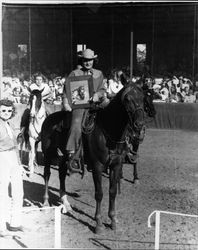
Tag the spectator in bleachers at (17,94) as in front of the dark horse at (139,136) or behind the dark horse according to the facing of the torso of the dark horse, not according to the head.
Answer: behind

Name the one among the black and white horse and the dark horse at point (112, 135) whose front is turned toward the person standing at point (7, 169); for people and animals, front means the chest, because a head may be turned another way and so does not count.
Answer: the black and white horse

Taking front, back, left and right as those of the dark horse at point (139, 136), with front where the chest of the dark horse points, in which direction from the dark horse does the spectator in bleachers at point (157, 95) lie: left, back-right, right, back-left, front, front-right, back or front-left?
back-left

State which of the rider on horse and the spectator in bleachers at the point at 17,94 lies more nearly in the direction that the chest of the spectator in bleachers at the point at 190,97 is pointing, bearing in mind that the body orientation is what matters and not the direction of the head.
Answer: the rider on horse

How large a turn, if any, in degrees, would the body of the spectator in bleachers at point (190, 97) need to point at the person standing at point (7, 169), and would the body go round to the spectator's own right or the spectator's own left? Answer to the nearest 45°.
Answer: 0° — they already face them

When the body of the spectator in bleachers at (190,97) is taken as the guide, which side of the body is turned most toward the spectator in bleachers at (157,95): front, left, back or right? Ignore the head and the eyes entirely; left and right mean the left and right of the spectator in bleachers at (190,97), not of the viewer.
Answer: right

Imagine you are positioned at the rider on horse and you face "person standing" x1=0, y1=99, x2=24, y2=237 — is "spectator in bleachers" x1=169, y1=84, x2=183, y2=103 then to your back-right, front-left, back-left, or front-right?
back-right
